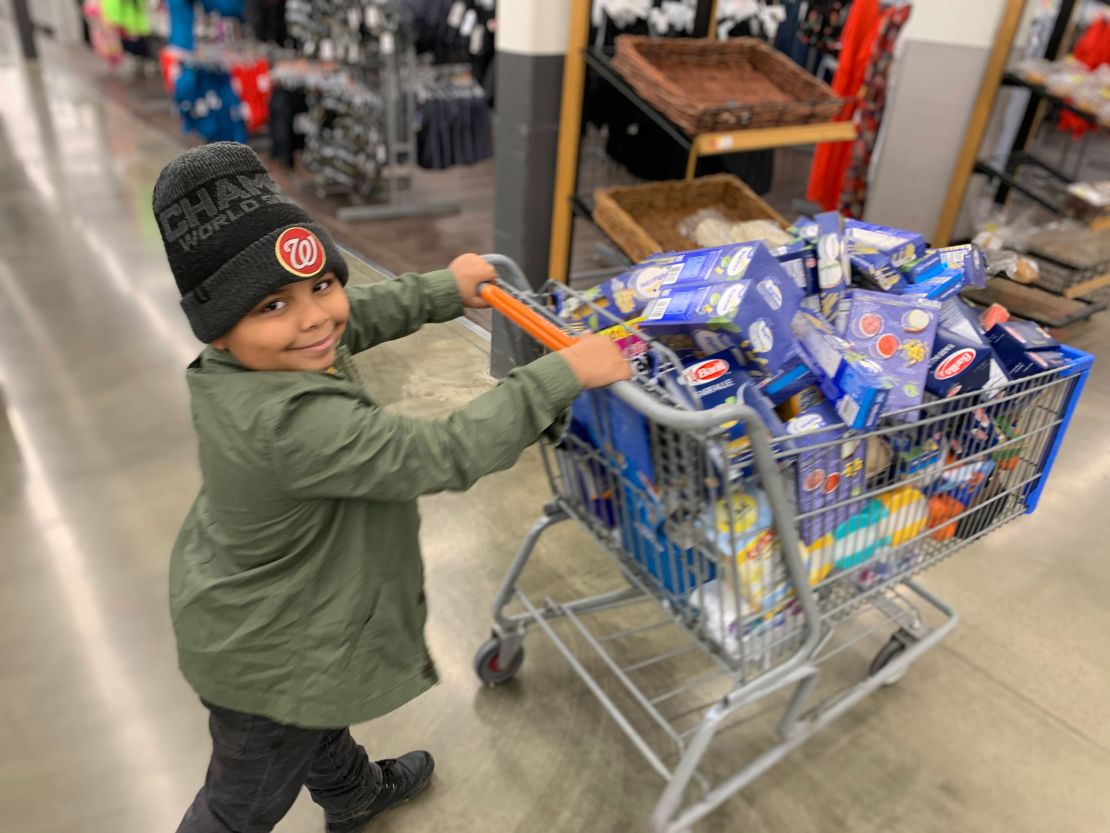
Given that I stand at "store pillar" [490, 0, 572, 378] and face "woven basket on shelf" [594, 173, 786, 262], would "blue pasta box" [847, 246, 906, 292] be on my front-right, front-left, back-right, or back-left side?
front-right

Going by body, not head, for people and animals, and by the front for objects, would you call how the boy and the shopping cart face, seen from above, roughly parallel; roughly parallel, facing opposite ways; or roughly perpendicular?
roughly parallel

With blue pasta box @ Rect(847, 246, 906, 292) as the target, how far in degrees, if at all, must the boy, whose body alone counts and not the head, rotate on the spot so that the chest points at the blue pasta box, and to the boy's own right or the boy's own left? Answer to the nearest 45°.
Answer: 0° — they already face it

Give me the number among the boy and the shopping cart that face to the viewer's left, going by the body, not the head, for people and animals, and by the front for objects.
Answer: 0

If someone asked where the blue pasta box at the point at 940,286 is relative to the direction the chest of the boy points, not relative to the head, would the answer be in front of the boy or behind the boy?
in front

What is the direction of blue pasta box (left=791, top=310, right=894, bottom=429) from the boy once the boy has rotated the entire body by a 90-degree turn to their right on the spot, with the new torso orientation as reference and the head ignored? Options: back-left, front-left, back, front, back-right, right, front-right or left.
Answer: left

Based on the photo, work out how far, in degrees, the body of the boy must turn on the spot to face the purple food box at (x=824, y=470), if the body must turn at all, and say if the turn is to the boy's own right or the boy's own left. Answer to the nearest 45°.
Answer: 0° — they already face it

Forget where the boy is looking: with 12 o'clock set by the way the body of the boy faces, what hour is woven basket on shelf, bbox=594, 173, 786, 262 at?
The woven basket on shelf is roughly at 10 o'clock from the boy.

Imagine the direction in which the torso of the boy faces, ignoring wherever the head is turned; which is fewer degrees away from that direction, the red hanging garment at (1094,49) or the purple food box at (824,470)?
the purple food box

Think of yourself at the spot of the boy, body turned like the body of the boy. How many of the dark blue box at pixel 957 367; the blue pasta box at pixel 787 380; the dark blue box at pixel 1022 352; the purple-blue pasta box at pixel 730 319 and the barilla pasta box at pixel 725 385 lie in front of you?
5

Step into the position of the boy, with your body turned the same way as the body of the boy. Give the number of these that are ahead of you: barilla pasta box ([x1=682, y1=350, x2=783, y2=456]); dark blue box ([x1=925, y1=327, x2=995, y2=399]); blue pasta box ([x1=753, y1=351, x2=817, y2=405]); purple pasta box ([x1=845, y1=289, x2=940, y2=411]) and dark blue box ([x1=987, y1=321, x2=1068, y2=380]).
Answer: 5

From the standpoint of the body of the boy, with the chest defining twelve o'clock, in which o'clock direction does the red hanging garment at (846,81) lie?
The red hanging garment is roughly at 10 o'clock from the boy.

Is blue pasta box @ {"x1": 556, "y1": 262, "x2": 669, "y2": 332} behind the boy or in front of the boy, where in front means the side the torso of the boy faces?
in front

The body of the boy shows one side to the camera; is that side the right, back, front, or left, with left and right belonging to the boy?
right

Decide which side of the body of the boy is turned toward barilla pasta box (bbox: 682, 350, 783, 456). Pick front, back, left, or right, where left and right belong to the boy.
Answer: front

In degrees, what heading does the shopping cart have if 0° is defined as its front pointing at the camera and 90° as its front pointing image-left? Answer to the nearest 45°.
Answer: approximately 225°
